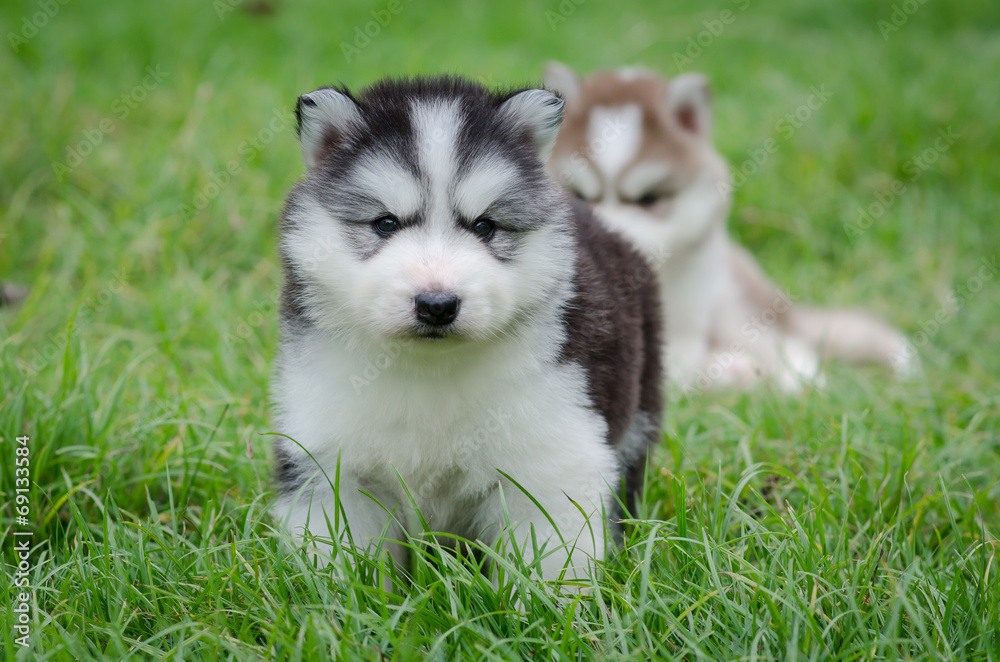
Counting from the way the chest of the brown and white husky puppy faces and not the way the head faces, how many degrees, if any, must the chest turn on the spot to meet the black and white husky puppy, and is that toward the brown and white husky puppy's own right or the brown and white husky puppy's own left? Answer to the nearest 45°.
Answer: approximately 45° to the brown and white husky puppy's own left

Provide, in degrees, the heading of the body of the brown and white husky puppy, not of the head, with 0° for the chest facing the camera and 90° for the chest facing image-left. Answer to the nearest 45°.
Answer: approximately 45°
